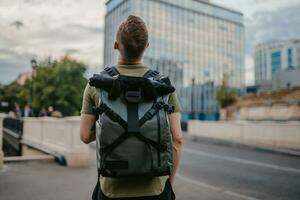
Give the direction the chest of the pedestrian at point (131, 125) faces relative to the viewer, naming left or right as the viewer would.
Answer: facing away from the viewer

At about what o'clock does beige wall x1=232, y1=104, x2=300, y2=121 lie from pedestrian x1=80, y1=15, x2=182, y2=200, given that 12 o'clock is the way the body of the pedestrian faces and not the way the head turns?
The beige wall is roughly at 1 o'clock from the pedestrian.

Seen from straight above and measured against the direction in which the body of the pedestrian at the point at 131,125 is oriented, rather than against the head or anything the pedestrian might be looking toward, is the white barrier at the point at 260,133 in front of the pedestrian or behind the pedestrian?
in front

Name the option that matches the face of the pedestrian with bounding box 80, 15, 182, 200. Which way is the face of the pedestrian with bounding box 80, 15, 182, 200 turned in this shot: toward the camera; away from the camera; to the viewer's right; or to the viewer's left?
away from the camera

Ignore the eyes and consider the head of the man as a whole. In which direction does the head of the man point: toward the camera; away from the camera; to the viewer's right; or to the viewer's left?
away from the camera
